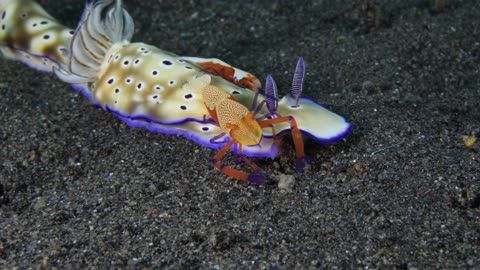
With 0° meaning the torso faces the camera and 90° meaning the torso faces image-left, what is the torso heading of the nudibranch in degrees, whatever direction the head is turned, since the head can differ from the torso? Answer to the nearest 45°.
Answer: approximately 315°
